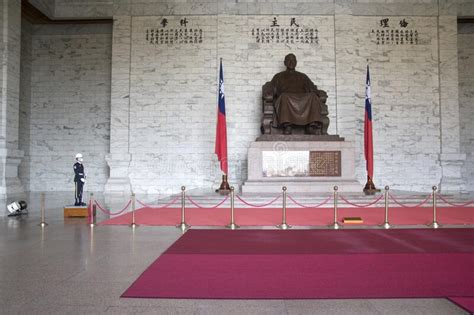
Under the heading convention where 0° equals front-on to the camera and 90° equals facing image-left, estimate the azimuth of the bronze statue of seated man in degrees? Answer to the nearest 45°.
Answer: approximately 0°

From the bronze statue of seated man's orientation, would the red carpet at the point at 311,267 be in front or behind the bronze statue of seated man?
in front

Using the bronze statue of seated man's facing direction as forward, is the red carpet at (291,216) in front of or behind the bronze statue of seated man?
in front

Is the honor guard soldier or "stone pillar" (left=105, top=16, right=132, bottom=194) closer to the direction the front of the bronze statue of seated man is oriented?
the honor guard soldier

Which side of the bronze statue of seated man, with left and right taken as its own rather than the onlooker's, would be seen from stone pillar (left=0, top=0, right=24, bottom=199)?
right

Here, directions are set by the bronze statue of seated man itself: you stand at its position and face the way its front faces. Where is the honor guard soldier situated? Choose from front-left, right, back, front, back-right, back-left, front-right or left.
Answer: front-right

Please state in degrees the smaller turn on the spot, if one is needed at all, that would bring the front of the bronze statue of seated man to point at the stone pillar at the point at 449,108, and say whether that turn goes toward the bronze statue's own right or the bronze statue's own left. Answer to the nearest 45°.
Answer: approximately 135° to the bronze statue's own left

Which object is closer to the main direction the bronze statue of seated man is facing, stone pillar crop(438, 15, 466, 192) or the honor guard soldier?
the honor guard soldier

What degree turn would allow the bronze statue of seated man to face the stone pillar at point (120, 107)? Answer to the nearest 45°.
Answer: approximately 90° to its right

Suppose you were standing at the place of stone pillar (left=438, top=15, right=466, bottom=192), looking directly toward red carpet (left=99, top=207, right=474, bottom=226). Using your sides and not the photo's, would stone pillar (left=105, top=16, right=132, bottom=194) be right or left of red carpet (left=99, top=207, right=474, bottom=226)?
right
